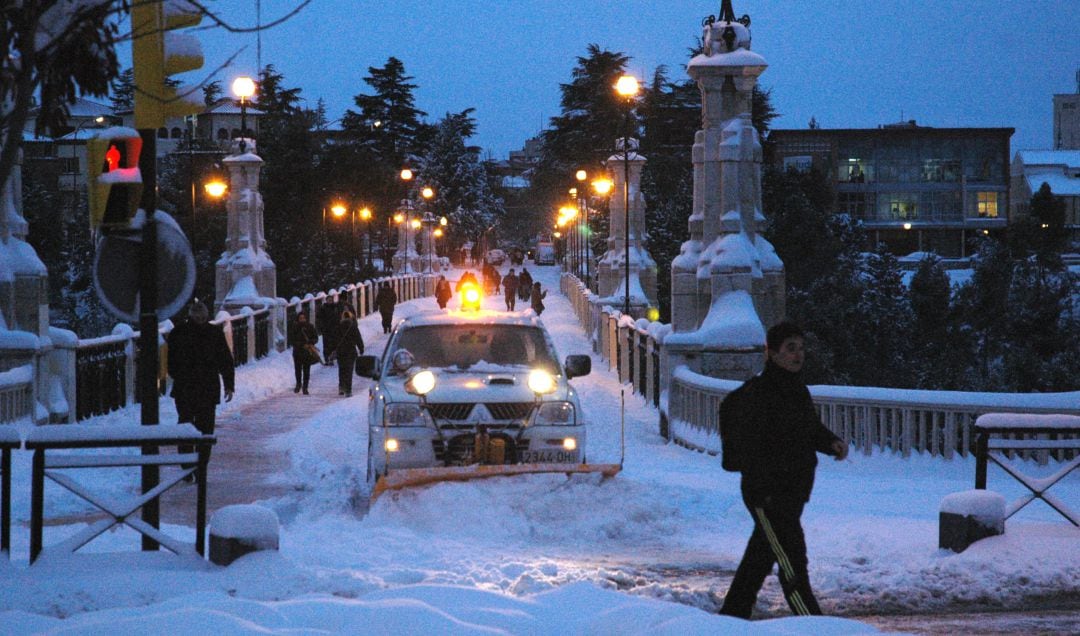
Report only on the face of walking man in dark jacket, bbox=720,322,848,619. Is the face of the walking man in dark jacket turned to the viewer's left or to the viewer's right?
to the viewer's right

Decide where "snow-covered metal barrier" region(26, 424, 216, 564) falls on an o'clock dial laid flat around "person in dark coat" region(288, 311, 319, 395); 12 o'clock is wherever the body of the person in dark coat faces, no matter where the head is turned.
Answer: The snow-covered metal barrier is roughly at 12 o'clock from the person in dark coat.

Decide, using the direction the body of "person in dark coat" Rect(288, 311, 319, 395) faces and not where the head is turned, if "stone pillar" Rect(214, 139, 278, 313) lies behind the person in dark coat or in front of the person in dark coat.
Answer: behind
